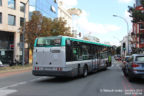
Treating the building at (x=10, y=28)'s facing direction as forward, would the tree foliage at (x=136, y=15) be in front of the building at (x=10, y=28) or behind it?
in front

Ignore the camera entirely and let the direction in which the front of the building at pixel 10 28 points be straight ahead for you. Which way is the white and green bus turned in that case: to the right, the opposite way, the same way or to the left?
to the left

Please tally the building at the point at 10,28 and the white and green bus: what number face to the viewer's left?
0

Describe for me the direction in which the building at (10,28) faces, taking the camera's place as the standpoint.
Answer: facing the viewer and to the right of the viewer

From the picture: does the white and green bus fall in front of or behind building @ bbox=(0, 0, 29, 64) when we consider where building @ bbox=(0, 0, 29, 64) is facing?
in front

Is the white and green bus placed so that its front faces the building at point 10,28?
no

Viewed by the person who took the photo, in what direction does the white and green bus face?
facing away from the viewer and to the right of the viewer
